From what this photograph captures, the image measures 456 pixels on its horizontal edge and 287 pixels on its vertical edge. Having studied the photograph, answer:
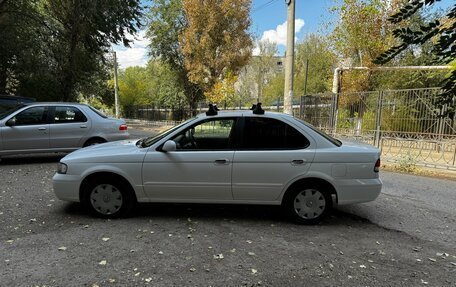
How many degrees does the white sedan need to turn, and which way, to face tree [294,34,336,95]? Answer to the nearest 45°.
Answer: approximately 90° to its right

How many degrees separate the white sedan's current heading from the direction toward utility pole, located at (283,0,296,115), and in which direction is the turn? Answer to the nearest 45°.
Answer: approximately 90° to its right

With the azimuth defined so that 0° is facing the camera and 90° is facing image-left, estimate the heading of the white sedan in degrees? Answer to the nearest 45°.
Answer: approximately 90°

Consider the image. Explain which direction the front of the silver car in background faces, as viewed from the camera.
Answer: facing to the left of the viewer

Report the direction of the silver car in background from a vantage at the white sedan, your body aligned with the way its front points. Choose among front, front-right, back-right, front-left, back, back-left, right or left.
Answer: front-right

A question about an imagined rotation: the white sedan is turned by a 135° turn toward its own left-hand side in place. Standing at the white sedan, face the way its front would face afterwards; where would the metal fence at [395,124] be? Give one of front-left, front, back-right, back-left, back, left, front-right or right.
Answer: left

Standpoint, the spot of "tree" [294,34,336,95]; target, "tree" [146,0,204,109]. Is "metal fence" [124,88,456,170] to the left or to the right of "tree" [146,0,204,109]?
left

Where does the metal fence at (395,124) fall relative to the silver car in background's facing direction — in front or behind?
behind

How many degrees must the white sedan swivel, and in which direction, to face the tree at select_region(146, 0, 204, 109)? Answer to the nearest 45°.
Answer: approximately 90° to its right

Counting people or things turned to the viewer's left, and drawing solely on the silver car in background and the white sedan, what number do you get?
2

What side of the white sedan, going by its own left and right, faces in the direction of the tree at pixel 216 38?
right

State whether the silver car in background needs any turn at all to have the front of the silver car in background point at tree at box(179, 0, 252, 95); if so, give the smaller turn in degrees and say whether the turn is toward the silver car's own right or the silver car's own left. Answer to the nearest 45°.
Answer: approximately 135° to the silver car's own right

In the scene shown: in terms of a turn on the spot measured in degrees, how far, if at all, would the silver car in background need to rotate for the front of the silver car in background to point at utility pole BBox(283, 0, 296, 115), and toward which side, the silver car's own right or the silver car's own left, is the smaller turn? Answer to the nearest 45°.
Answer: approximately 180°
